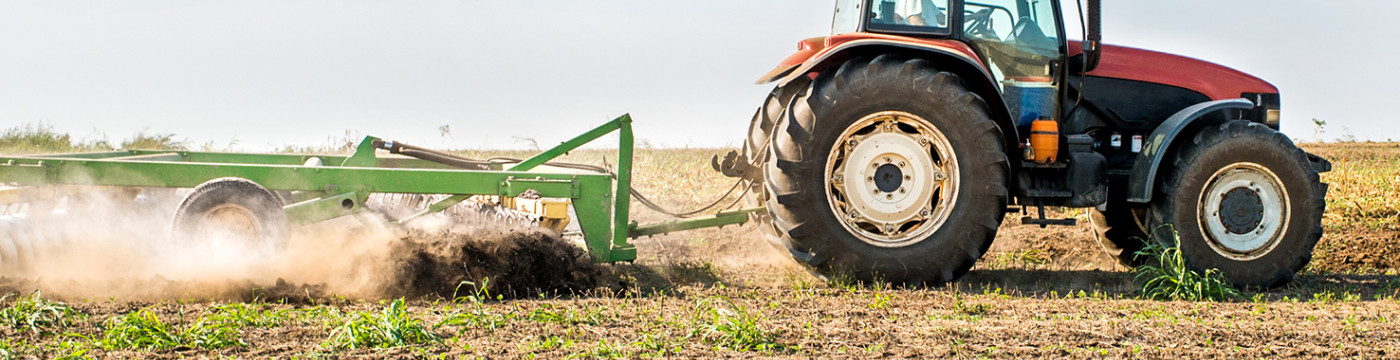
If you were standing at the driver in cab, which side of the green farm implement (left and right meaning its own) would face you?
front

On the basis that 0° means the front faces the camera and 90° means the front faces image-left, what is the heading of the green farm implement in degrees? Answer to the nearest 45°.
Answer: approximately 270°

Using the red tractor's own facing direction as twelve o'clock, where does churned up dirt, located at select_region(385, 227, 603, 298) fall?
The churned up dirt is roughly at 5 o'clock from the red tractor.

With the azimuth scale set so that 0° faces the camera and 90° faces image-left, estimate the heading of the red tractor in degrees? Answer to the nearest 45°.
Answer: approximately 270°

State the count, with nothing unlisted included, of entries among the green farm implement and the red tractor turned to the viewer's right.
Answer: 2

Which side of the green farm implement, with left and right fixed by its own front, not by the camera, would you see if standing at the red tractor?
front

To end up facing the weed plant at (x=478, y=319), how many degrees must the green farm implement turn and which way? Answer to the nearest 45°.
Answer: approximately 45° to its right

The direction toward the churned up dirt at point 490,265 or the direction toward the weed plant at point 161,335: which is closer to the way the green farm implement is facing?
the churned up dirt

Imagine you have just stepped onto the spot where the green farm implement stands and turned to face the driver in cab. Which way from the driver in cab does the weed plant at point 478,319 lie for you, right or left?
right

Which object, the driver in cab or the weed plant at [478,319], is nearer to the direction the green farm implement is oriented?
the driver in cab

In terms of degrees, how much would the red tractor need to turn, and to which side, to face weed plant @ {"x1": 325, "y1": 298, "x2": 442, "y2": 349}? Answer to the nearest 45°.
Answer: approximately 135° to its right

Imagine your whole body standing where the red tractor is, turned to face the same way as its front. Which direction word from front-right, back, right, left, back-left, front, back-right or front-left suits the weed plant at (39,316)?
back-right

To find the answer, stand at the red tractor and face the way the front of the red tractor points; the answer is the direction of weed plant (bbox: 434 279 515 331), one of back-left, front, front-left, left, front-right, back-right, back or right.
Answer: back-right
